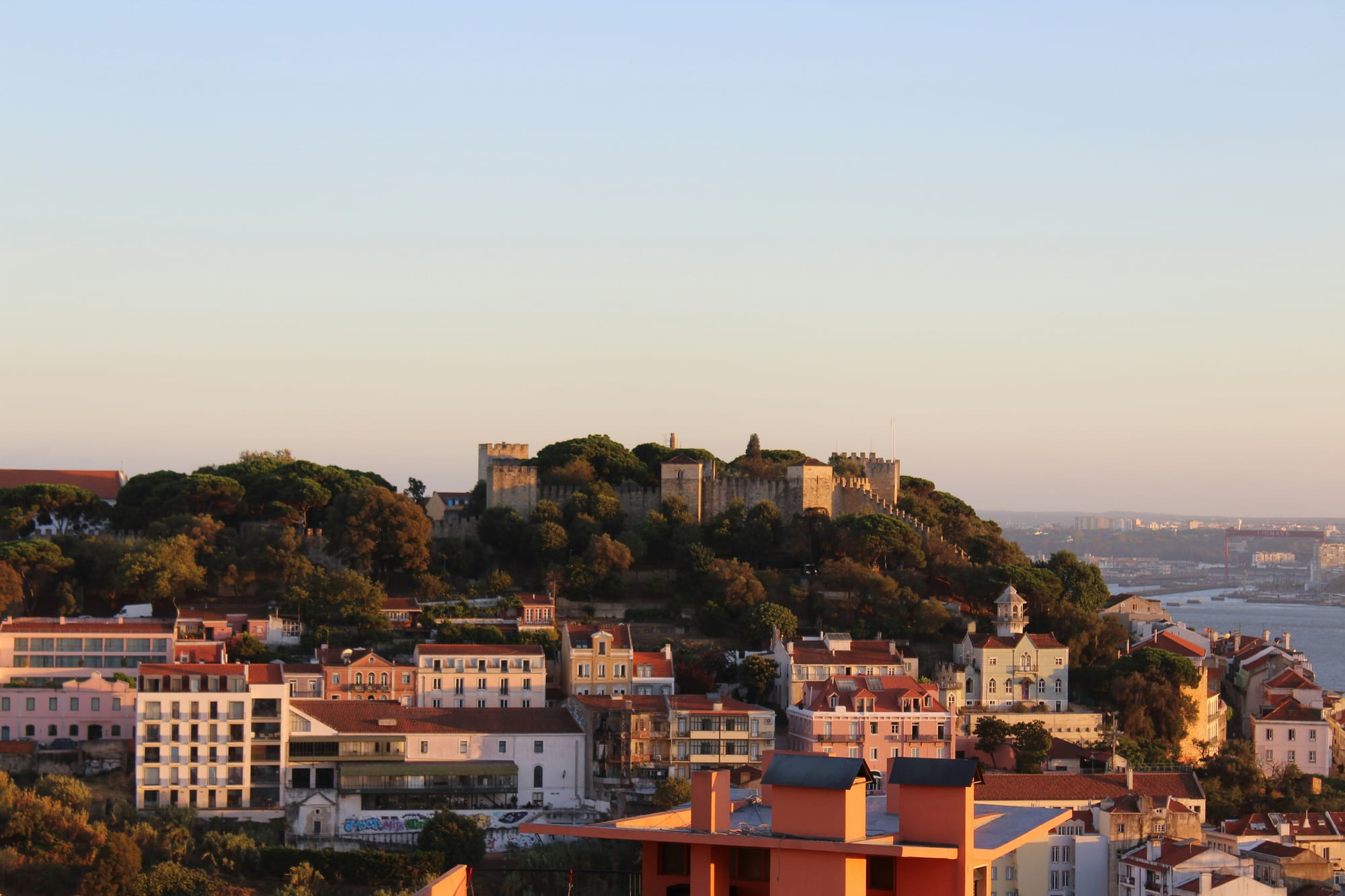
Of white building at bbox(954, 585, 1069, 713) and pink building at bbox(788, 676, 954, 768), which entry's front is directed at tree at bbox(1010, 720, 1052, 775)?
the white building

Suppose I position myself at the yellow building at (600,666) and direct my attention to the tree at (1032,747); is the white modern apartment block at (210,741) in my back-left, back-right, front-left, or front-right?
back-right

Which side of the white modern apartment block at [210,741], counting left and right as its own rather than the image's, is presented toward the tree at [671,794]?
left

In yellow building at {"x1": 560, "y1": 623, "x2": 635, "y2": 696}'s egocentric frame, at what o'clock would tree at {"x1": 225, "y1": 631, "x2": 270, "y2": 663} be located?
The tree is roughly at 3 o'clock from the yellow building.

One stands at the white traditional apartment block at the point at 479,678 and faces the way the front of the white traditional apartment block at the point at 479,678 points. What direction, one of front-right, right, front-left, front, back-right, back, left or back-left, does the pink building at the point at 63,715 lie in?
right

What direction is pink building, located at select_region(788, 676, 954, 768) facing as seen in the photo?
toward the camera

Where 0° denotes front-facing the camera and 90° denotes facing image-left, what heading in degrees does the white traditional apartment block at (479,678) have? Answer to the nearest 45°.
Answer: approximately 0°

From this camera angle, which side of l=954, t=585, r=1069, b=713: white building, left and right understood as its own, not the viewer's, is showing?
front

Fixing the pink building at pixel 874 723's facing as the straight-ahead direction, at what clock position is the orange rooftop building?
The orange rooftop building is roughly at 12 o'clock from the pink building.

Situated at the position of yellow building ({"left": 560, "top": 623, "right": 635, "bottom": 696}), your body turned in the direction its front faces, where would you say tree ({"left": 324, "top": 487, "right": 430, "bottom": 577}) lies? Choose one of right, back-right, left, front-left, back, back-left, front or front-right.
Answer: back-right

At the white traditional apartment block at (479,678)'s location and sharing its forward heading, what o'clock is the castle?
The castle is roughly at 7 o'clock from the white traditional apartment block.

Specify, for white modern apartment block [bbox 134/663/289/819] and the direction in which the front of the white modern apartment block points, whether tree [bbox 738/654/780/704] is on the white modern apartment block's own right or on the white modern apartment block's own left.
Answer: on the white modern apartment block's own left
